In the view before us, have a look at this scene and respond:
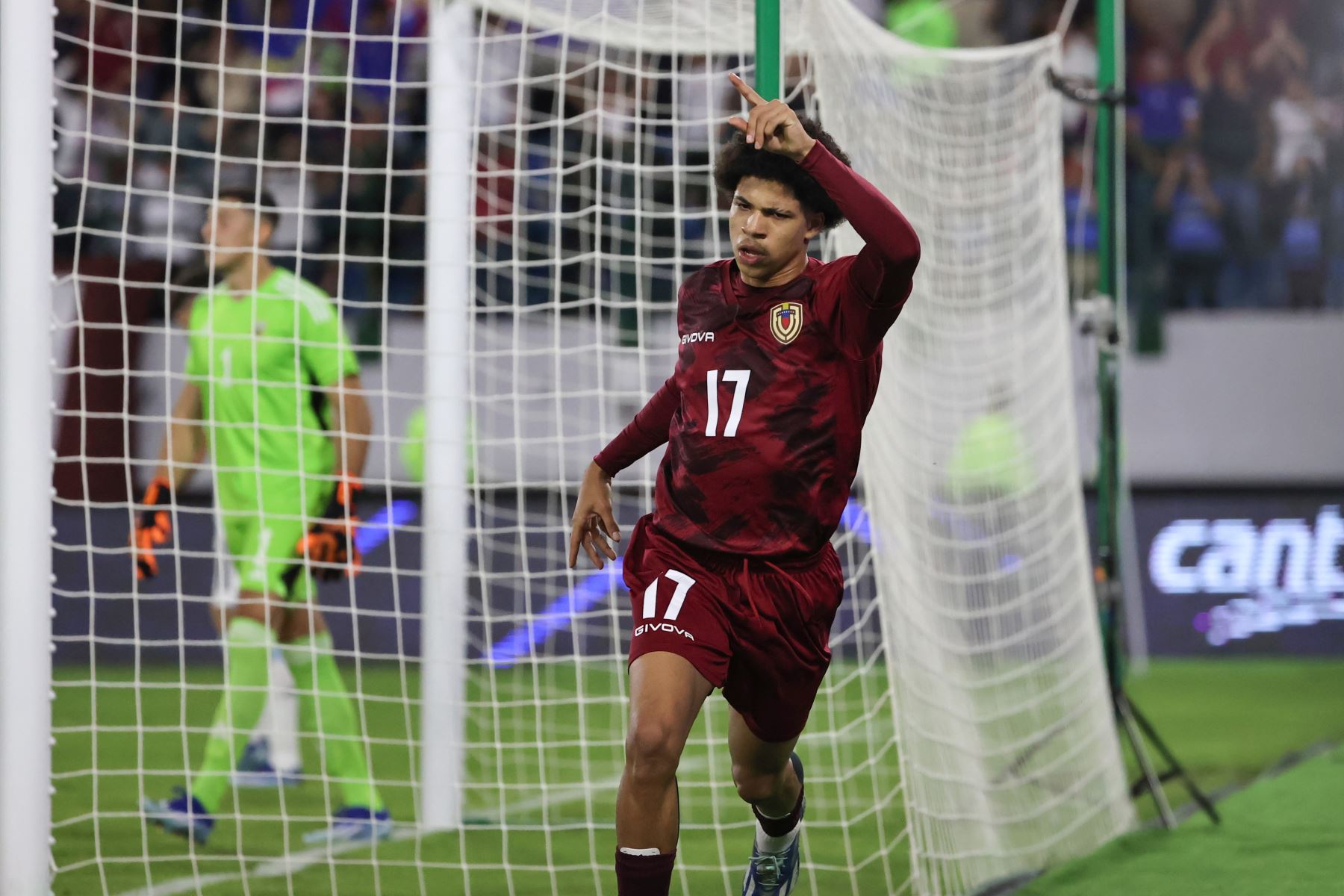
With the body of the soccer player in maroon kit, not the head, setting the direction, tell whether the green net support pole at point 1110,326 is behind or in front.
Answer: behind

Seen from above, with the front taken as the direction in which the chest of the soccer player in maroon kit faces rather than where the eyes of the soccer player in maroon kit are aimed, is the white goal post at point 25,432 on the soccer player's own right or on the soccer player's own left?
on the soccer player's own right

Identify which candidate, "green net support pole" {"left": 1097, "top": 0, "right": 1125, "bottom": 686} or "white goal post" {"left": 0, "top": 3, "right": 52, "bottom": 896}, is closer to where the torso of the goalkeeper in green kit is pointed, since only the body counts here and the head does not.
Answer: the white goal post

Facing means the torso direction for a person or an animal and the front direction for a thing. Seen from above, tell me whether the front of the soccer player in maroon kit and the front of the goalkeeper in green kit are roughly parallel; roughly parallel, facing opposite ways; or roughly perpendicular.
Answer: roughly parallel

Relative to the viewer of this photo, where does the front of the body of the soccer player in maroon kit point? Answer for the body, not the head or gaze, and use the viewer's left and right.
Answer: facing the viewer and to the left of the viewer

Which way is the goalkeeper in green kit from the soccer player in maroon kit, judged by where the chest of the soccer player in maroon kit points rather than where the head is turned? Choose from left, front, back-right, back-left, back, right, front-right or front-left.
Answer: right

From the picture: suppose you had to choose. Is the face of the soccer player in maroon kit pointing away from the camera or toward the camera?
toward the camera

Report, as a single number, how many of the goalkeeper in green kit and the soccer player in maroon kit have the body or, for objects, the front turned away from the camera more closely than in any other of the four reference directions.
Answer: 0

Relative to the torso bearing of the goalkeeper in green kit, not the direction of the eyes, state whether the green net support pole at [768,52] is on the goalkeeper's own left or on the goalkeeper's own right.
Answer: on the goalkeeper's own left
